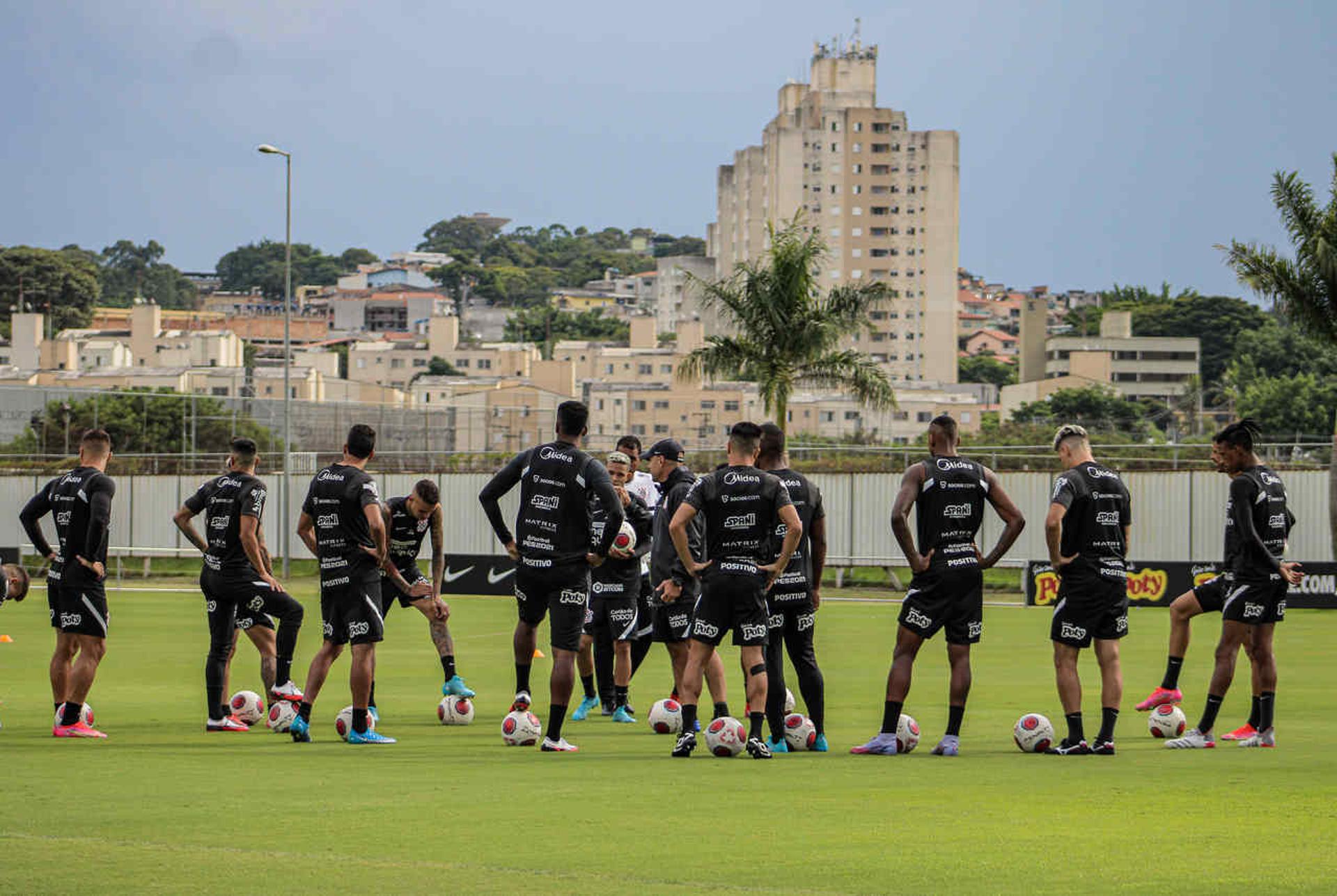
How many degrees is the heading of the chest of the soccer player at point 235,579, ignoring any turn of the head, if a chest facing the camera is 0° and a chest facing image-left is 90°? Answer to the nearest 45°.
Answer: approximately 225°

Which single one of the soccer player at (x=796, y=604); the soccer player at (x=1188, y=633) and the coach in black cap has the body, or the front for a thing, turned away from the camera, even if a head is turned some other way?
the soccer player at (x=796, y=604)

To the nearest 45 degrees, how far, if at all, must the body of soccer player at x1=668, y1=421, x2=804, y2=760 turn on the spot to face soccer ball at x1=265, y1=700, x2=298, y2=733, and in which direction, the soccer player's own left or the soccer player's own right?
approximately 45° to the soccer player's own left

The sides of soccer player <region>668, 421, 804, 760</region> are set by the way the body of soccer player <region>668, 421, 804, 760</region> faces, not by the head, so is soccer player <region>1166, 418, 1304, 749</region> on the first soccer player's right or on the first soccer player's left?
on the first soccer player's right

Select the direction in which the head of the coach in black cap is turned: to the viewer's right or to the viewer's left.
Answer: to the viewer's left

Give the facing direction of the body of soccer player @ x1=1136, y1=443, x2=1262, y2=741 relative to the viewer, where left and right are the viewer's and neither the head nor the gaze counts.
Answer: facing to the left of the viewer

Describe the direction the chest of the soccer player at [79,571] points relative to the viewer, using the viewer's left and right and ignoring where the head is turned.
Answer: facing away from the viewer and to the right of the viewer

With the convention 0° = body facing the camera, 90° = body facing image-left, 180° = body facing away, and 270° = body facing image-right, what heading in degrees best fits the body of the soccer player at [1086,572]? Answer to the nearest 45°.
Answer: approximately 135°

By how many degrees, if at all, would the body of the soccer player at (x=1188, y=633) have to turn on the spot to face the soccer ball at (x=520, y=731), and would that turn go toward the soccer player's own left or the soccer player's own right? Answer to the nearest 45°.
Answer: approximately 45° to the soccer player's own left

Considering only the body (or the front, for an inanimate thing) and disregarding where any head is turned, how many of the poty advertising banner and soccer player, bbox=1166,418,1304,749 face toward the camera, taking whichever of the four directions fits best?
1

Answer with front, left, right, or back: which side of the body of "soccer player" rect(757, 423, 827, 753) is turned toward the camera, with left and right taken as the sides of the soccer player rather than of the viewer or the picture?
back

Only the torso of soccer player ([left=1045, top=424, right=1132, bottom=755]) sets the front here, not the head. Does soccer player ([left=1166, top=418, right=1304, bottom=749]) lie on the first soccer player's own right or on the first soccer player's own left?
on the first soccer player's own right

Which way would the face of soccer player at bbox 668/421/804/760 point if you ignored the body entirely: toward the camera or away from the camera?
away from the camera

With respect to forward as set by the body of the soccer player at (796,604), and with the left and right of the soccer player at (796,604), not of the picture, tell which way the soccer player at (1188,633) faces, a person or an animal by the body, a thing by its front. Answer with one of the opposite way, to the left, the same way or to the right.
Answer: to the left

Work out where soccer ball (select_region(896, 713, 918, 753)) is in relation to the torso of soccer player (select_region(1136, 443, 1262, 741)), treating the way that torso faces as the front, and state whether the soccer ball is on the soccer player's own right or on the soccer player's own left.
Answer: on the soccer player's own left
